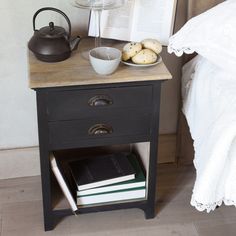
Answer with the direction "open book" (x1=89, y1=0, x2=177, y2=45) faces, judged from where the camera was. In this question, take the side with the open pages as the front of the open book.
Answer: facing the viewer

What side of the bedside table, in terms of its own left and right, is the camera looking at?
front

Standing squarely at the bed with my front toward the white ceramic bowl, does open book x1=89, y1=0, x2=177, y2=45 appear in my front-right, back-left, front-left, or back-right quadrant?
front-right
